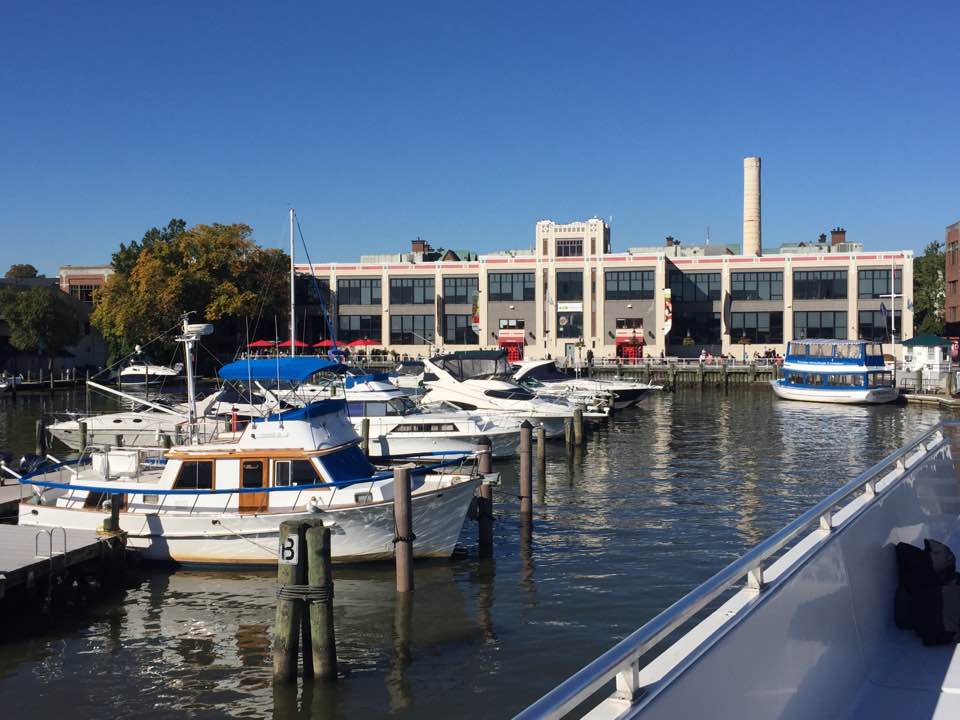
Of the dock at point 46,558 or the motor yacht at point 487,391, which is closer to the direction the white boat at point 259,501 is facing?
the motor yacht

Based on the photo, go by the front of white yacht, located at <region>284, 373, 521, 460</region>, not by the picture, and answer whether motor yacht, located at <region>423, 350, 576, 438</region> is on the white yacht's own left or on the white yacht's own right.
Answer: on the white yacht's own left

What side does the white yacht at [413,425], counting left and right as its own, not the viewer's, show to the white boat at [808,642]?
right

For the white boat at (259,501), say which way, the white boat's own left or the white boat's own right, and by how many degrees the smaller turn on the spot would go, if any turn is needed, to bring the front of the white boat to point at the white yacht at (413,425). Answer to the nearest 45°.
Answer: approximately 90° to the white boat's own left

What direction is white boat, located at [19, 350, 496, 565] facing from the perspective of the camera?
to the viewer's right

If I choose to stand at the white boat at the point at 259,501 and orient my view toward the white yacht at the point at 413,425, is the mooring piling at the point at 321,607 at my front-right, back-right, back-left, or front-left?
back-right

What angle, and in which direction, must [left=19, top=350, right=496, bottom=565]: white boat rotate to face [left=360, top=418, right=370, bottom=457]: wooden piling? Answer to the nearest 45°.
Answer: approximately 90° to its left

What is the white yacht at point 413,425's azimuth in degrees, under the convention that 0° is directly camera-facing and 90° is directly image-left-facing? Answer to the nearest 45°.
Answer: approximately 270°
